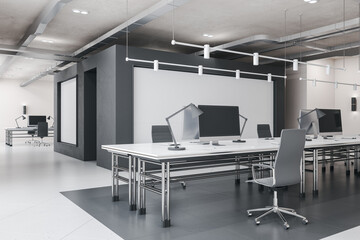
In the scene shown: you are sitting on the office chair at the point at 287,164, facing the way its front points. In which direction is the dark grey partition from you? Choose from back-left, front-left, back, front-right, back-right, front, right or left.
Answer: front

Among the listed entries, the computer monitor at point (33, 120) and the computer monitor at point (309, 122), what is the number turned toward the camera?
1

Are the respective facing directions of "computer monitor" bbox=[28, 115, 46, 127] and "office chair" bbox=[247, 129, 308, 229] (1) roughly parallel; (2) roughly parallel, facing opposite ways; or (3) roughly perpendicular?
roughly parallel, facing opposite ways

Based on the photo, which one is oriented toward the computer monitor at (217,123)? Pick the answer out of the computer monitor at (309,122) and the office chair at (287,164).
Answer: the office chair

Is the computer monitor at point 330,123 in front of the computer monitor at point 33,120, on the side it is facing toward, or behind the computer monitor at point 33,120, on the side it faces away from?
in front

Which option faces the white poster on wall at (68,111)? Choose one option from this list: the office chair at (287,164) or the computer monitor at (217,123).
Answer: the office chair

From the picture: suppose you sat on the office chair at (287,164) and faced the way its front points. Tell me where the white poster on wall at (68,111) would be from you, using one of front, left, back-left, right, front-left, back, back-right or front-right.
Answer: front

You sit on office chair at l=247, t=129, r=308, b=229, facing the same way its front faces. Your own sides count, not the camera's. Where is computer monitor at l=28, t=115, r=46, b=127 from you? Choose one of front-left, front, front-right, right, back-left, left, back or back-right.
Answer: front

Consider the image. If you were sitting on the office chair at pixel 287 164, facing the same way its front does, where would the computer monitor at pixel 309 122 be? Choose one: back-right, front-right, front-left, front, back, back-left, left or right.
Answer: front-right

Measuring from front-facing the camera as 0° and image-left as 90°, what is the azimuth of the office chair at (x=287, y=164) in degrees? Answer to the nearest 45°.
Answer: approximately 135°

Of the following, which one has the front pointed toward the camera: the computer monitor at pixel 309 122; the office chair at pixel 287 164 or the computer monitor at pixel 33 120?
the computer monitor at pixel 33 120

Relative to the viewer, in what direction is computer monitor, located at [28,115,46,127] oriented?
toward the camera

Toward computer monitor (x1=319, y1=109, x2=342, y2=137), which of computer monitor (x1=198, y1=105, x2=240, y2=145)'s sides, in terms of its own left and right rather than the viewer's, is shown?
left

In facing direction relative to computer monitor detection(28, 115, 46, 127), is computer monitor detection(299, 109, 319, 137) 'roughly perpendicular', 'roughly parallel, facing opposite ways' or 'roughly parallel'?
roughly parallel, facing opposite ways
